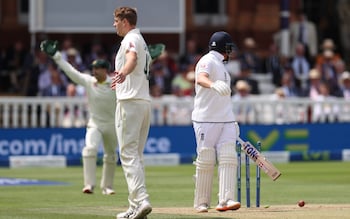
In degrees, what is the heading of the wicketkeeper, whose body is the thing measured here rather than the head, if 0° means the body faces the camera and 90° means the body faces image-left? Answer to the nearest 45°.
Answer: approximately 0°

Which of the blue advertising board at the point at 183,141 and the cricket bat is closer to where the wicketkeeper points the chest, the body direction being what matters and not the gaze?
the cricket bat

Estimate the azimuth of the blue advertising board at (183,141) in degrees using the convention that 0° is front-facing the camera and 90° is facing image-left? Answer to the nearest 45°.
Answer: approximately 0°

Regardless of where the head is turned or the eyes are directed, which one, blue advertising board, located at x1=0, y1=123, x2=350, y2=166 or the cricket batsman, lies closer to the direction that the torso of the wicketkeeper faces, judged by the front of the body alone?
the cricket batsman

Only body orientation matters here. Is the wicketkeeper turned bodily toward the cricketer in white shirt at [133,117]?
yes
